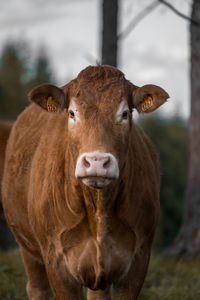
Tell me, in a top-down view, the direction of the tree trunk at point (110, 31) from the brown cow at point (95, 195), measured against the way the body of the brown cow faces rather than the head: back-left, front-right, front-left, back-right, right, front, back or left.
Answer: back

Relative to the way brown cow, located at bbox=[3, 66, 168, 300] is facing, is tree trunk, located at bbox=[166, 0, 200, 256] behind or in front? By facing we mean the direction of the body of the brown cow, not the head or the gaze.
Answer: behind
